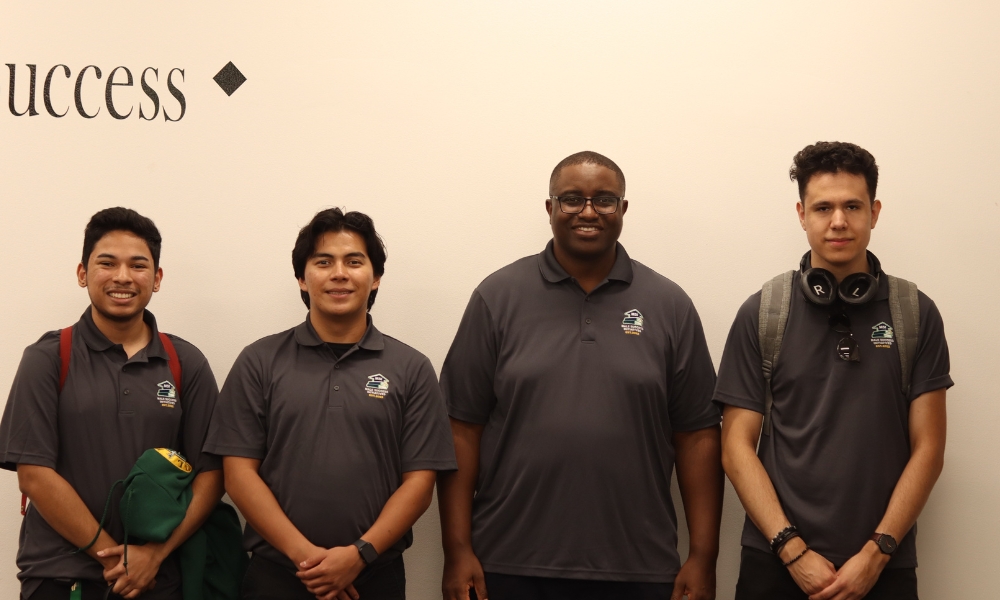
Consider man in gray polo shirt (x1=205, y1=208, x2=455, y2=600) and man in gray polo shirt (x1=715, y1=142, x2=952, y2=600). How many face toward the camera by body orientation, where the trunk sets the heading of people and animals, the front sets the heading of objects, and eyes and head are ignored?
2

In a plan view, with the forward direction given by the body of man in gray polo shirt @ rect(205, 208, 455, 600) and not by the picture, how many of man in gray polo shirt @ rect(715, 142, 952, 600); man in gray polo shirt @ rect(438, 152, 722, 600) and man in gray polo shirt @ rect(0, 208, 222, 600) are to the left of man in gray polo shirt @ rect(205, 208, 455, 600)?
2

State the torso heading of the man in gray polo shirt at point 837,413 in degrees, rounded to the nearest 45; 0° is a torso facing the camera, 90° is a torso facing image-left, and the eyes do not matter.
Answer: approximately 0°

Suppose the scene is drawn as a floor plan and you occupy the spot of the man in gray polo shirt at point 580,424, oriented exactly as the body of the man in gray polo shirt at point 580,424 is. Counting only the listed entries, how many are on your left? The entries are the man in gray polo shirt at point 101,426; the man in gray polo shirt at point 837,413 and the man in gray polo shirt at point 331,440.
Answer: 1

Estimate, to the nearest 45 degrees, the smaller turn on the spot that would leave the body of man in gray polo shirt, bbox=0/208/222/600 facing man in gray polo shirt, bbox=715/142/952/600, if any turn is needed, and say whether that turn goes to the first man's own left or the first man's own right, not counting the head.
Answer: approximately 45° to the first man's own left

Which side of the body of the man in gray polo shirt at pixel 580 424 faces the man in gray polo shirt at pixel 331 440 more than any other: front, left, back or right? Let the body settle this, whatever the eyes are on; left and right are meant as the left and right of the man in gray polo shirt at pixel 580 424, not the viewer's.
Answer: right
